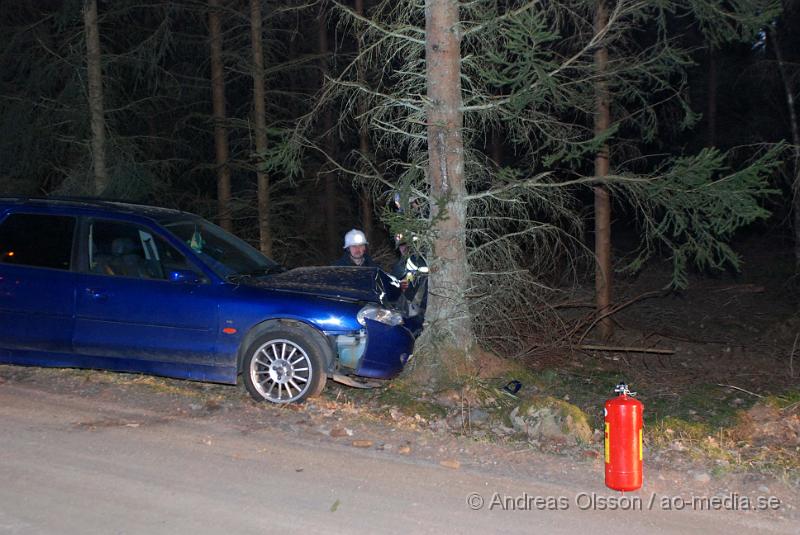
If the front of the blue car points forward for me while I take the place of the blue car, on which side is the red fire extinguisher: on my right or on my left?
on my right

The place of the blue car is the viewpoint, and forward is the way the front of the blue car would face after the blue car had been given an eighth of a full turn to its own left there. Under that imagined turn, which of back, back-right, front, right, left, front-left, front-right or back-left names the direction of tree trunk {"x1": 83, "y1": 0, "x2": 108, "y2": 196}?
front-left

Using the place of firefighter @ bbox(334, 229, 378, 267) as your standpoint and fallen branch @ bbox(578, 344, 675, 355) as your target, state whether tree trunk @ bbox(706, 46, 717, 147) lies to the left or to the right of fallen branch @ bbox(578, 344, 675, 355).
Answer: left

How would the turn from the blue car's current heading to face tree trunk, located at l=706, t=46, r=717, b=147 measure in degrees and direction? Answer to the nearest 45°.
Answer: approximately 45° to its left

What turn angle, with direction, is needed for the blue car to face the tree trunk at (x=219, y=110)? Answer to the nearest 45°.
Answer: approximately 90° to its left

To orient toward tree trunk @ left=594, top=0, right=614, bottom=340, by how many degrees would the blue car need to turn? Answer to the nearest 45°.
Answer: approximately 45° to its left

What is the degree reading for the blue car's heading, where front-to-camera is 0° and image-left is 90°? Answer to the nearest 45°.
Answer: approximately 270°
